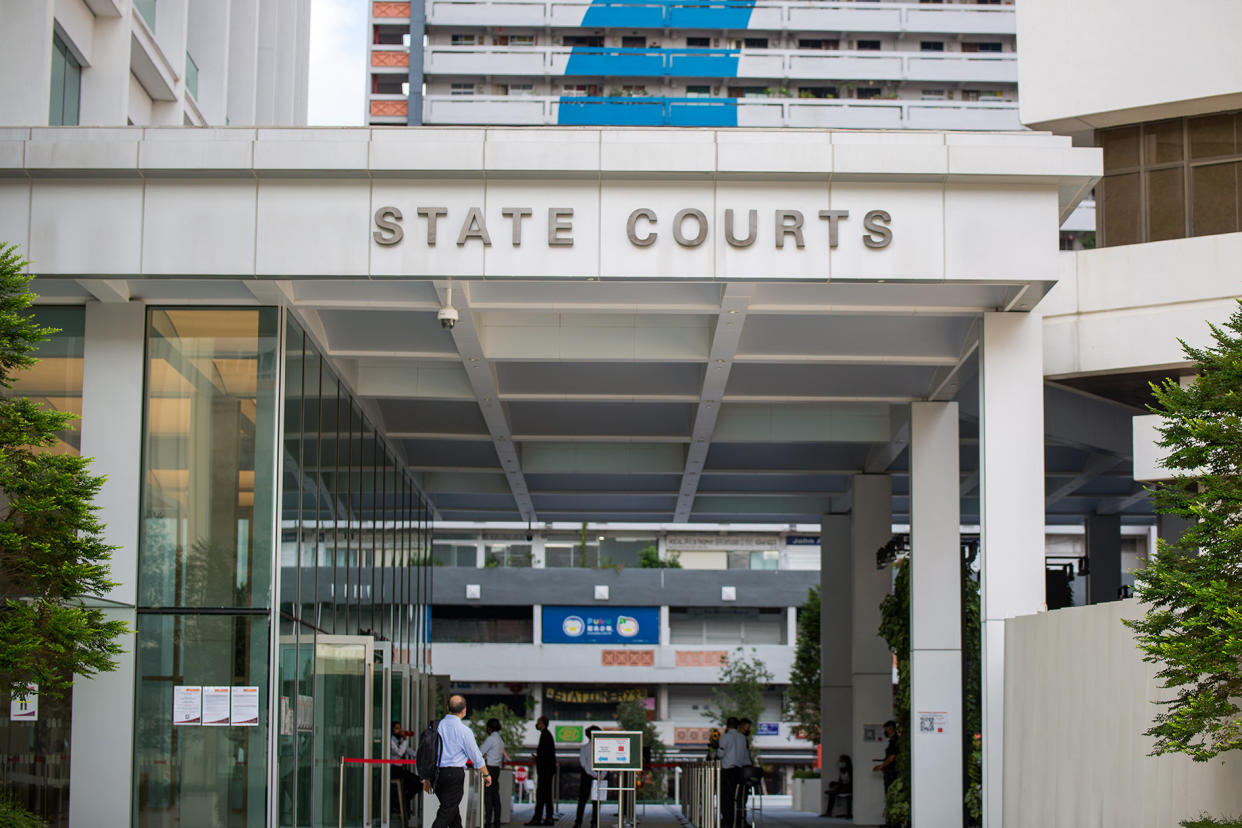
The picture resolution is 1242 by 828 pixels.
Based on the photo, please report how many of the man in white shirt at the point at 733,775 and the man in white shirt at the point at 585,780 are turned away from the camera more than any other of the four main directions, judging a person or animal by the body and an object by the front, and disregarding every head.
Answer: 1

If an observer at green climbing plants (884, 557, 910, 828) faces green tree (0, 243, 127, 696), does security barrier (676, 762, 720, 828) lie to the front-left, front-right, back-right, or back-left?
front-right
